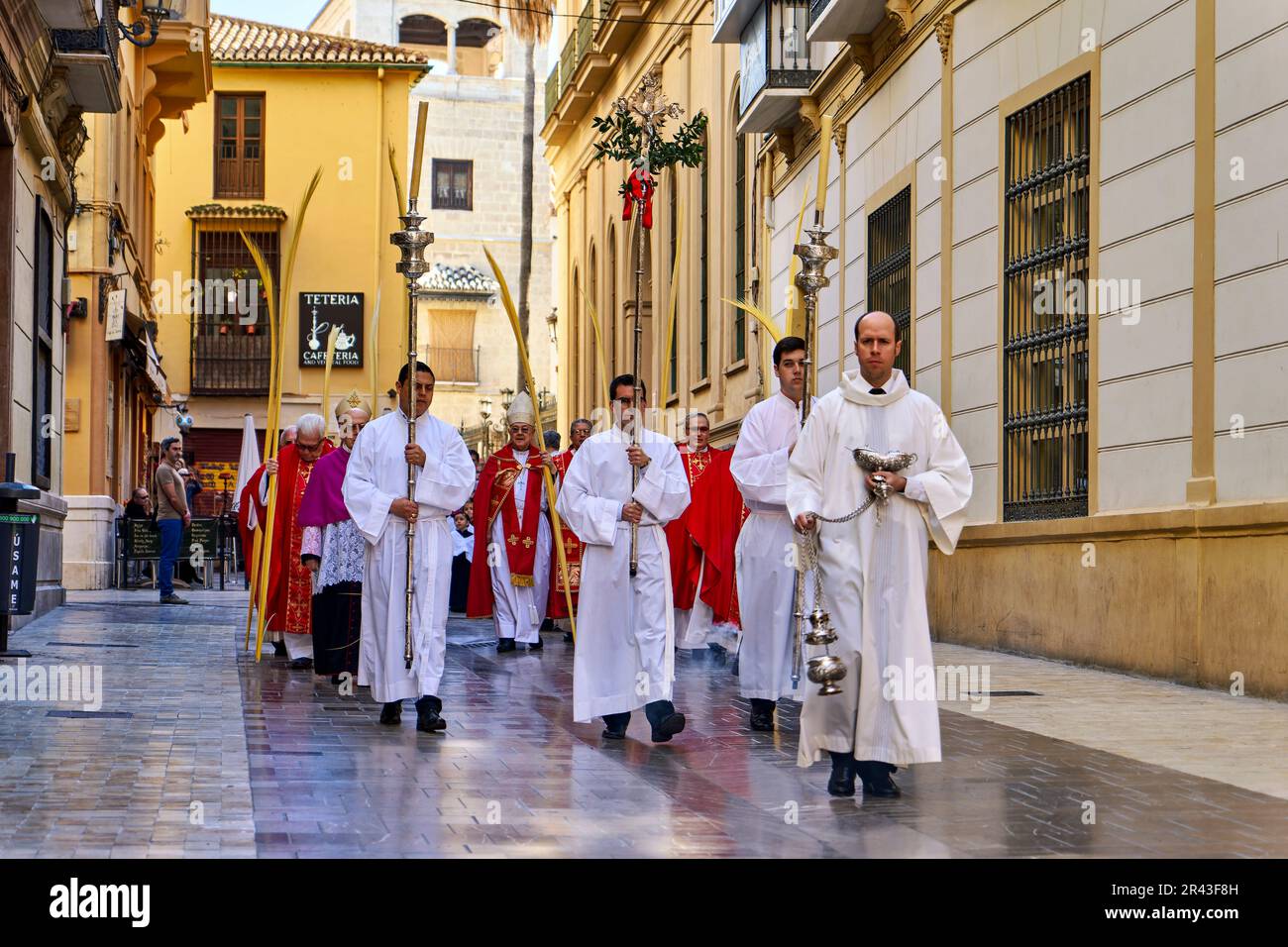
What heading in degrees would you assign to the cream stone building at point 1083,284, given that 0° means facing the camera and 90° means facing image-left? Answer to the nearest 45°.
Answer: approximately 45°

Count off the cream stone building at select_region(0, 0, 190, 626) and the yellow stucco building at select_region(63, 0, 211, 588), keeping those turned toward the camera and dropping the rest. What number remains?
0

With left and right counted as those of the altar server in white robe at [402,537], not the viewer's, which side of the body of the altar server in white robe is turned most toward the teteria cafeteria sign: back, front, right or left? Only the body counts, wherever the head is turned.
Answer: back

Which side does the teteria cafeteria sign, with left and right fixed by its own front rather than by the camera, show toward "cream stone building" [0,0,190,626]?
front

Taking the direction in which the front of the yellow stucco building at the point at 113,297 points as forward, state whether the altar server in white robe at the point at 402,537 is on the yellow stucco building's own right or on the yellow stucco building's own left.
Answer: on the yellow stucco building's own right

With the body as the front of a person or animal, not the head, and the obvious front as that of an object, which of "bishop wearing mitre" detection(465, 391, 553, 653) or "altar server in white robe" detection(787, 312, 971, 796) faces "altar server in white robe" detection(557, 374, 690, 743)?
the bishop wearing mitre
